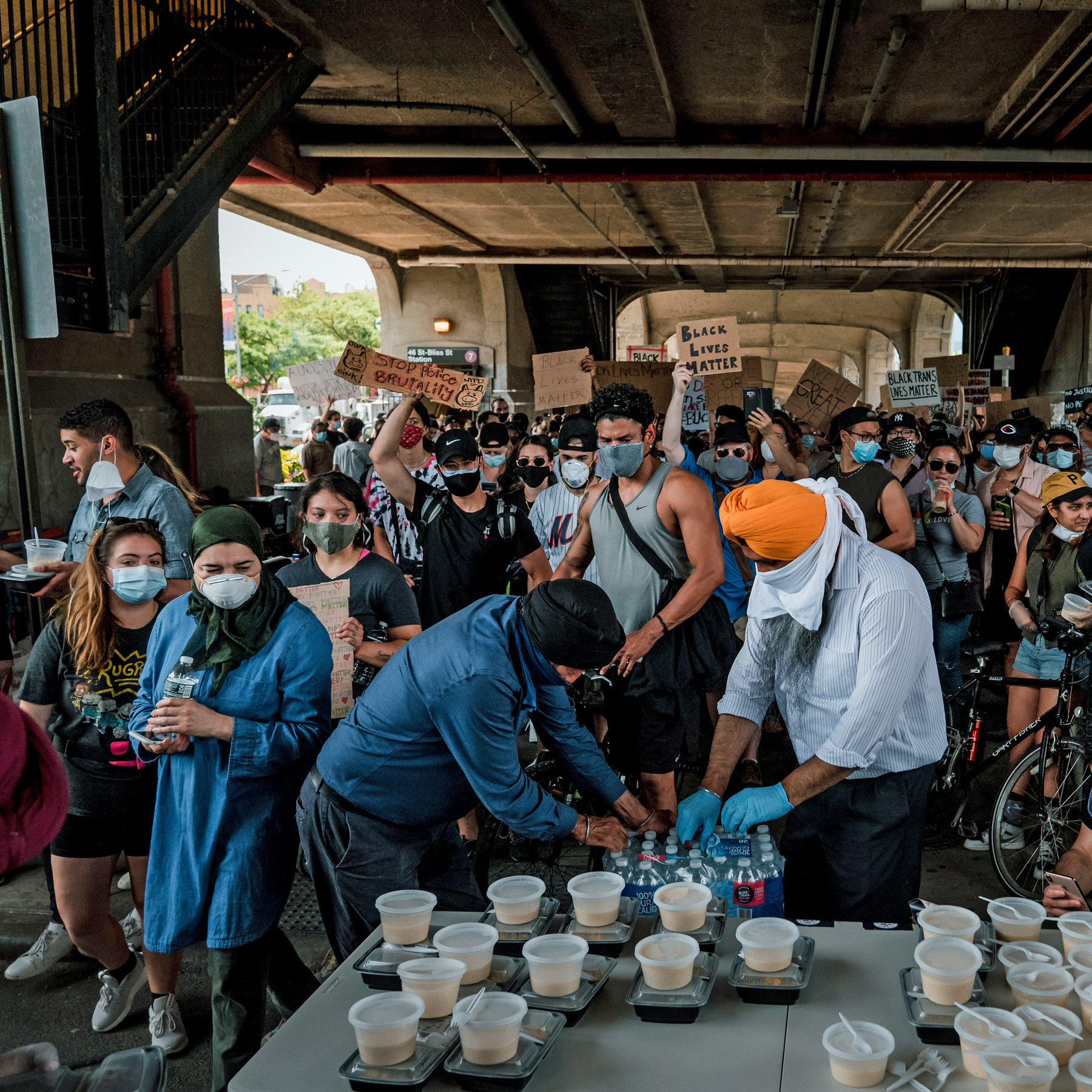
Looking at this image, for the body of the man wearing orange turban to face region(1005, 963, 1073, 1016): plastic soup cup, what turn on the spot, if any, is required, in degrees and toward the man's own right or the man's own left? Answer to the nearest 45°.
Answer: approximately 45° to the man's own left

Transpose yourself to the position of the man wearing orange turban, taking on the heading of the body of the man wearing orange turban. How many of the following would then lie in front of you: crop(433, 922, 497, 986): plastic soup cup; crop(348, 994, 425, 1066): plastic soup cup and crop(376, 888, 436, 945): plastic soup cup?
3

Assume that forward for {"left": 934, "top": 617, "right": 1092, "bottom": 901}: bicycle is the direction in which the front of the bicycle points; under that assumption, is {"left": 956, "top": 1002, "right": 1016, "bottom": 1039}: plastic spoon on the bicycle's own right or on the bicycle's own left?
on the bicycle's own right

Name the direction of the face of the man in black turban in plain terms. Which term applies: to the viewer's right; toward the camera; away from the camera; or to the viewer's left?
to the viewer's right

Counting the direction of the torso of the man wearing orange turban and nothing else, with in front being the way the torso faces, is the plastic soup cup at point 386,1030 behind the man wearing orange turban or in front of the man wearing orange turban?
in front

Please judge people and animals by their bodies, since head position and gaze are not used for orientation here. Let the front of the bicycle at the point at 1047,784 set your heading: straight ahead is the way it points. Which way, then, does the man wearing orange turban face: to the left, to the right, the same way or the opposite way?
to the right

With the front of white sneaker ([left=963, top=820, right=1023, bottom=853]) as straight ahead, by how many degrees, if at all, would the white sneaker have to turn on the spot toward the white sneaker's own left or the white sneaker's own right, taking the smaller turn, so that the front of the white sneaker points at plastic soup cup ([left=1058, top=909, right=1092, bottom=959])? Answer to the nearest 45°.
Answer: approximately 90° to the white sneaker's own left

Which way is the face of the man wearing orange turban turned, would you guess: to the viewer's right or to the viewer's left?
to the viewer's left

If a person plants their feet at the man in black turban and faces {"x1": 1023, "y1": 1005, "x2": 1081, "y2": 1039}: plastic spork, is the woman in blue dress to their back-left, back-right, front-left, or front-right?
back-right

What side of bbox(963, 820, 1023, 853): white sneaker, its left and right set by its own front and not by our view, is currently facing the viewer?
left
